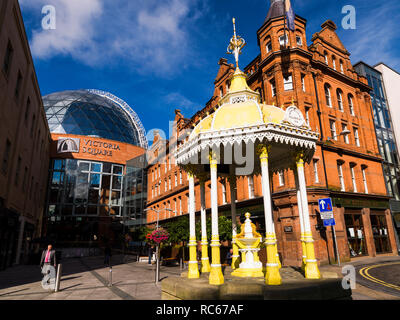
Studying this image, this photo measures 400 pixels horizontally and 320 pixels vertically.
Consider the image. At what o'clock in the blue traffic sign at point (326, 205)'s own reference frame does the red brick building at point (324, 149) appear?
The red brick building is roughly at 6 o'clock from the blue traffic sign.

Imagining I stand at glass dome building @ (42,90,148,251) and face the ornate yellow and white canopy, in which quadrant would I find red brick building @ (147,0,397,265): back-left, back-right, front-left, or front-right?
front-left

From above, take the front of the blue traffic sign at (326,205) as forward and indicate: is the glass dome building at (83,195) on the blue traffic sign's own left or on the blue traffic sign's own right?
on the blue traffic sign's own right

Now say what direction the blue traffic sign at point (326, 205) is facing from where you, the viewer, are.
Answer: facing the viewer

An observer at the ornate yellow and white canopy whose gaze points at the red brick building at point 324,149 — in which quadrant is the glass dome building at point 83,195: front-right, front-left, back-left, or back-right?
front-left

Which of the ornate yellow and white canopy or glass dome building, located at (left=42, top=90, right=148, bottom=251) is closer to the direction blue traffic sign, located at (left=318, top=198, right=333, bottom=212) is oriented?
the ornate yellow and white canopy

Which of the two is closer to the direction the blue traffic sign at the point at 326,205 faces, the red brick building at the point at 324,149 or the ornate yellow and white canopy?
the ornate yellow and white canopy

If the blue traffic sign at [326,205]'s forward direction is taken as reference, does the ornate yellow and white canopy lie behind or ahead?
ahead
